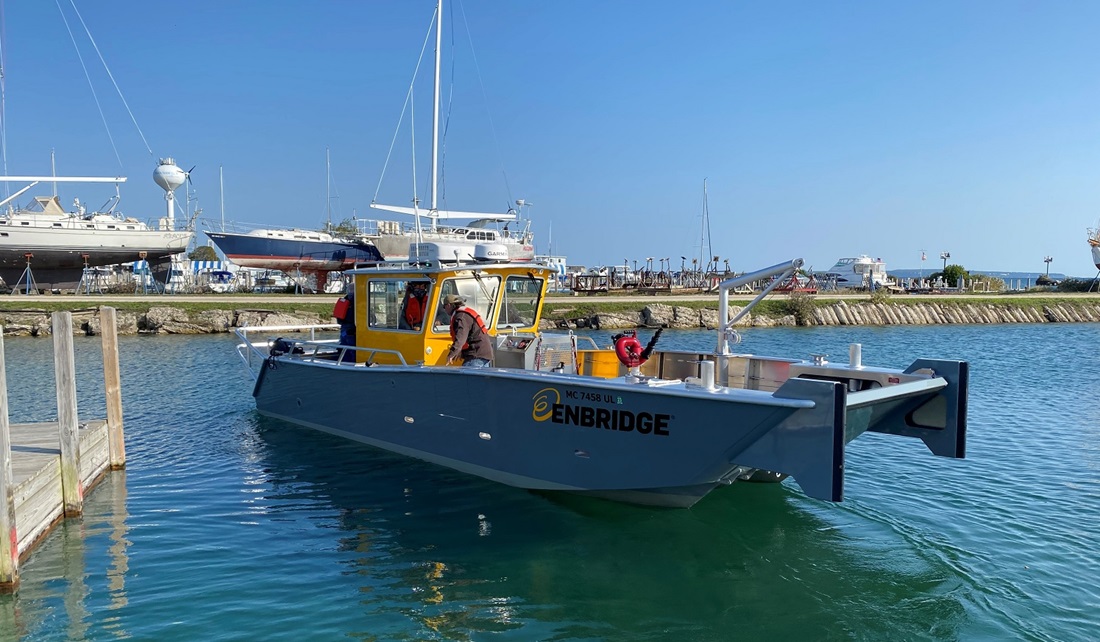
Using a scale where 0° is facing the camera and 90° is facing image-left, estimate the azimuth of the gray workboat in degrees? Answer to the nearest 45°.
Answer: approximately 315°

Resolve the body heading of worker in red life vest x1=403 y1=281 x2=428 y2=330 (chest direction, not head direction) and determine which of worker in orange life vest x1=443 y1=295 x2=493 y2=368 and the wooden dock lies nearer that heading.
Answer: the worker in orange life vest

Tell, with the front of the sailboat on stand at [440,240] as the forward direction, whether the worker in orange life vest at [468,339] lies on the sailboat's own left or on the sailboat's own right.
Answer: on the sailboat's own left

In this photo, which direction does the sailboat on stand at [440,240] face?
to the viewer's left

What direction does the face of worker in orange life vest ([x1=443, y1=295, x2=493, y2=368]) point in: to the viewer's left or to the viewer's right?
to the viewer's left

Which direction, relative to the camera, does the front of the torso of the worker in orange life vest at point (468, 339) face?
to the viewer's left
